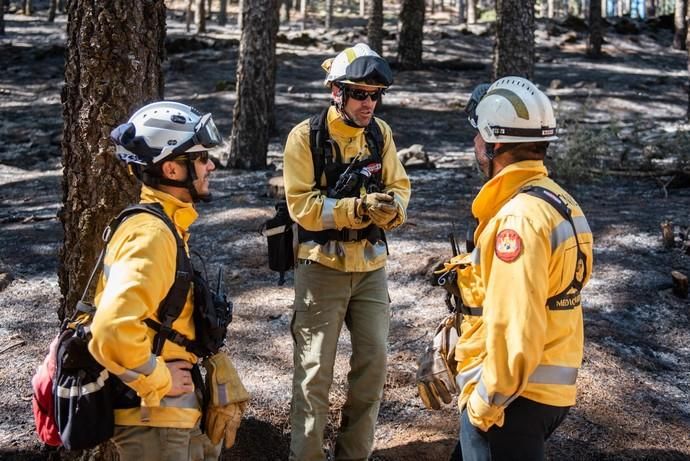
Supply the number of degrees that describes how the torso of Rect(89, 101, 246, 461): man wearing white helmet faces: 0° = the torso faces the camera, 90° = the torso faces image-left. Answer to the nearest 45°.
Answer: approximately 270°

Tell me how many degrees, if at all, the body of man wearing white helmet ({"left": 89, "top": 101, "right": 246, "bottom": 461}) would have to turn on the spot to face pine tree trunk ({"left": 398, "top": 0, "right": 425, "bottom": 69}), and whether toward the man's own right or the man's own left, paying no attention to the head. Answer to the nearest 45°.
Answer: approximately 90° to the man's own left

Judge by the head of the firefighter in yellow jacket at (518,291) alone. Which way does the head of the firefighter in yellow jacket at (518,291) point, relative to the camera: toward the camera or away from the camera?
away from the camera

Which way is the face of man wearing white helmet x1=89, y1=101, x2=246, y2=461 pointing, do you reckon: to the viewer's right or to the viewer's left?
to the viewer's right

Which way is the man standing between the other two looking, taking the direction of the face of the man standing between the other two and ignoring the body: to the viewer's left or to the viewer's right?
to the viewer's right

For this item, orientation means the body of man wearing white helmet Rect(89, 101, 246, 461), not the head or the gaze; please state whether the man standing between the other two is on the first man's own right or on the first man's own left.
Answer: on the first man's own left

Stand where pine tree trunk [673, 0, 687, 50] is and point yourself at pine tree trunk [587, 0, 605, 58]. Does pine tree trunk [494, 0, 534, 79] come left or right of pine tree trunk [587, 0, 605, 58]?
left

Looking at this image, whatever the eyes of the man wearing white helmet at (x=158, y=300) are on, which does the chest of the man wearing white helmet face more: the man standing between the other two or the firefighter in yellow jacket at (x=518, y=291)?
the firefighter in yellow jacket

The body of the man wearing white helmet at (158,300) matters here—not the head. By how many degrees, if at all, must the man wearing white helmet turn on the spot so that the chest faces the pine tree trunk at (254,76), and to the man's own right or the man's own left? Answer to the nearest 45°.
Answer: approximately 90° to the man's own left

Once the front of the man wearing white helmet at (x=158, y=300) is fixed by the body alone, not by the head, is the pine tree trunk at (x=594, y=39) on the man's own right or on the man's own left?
on the man's own left
